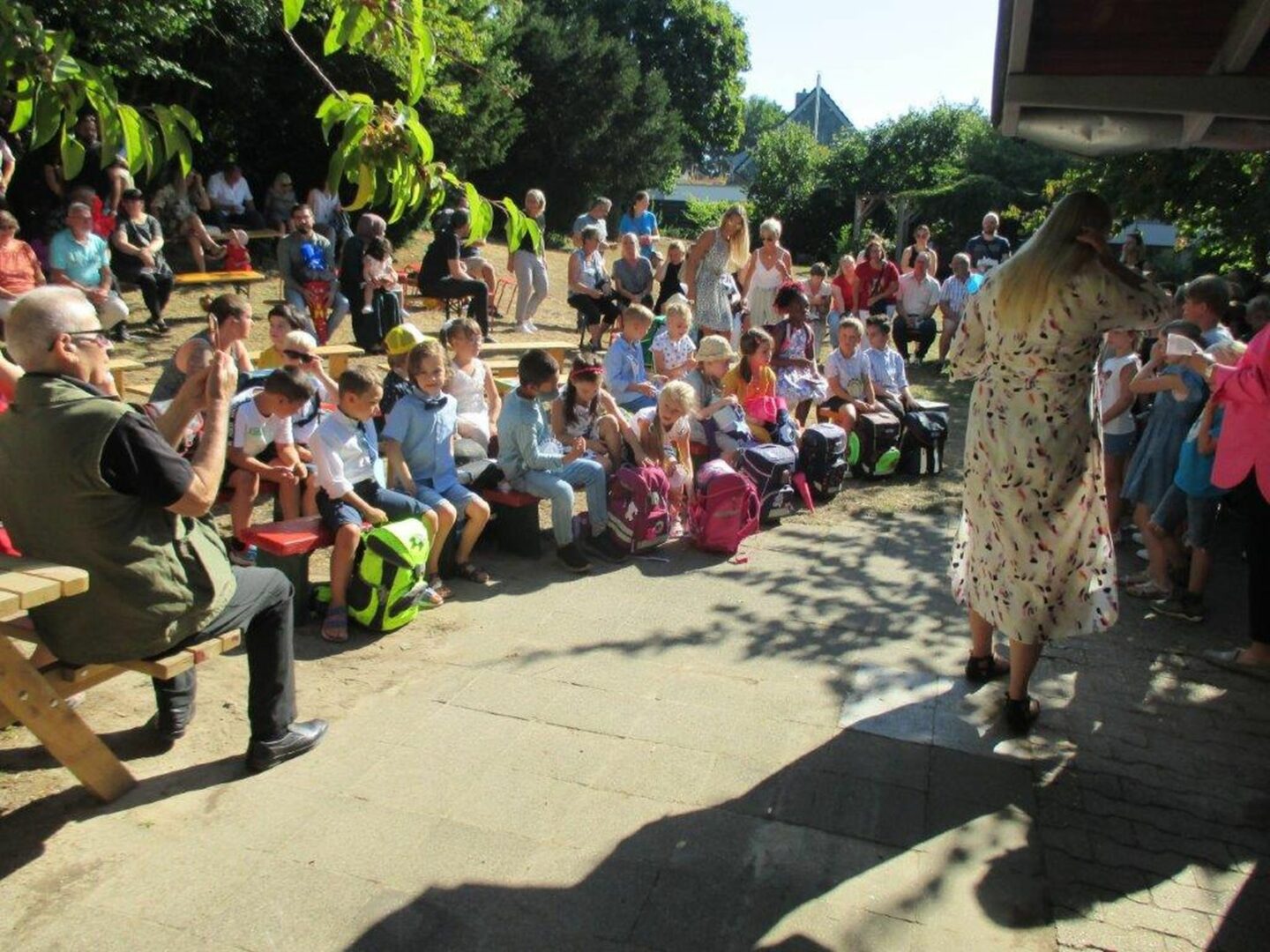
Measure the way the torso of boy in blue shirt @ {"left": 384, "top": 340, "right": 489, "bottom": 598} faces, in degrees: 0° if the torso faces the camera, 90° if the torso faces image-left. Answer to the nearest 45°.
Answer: approximately 315°

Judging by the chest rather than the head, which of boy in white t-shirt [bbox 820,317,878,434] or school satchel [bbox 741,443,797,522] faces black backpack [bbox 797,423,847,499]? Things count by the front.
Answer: the boy in white t-shirt

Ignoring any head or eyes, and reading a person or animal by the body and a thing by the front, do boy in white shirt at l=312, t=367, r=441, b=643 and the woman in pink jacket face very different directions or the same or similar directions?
very different directions

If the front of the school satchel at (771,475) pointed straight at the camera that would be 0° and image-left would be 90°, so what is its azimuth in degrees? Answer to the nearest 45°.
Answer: approximately 315°

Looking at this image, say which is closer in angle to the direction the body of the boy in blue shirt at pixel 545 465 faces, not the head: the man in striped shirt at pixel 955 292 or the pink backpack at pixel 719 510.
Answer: the pink backpack

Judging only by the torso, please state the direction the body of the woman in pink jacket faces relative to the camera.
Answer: to the viewer's left

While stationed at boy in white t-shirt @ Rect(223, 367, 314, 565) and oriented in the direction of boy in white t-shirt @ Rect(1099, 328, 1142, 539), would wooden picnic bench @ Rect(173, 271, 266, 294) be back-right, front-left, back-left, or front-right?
back-left

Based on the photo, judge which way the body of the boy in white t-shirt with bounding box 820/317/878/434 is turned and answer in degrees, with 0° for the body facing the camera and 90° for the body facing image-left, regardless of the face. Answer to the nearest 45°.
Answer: approximately 0°

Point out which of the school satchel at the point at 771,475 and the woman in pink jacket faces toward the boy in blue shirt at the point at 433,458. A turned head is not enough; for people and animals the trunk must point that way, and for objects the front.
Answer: the woman in pink jacket
